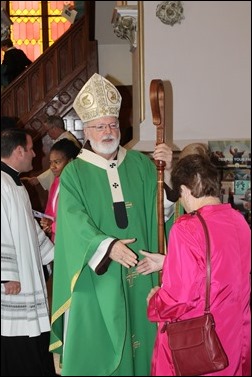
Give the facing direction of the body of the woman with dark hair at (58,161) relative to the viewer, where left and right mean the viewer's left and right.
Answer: facing the viewer and to the left of the viewer

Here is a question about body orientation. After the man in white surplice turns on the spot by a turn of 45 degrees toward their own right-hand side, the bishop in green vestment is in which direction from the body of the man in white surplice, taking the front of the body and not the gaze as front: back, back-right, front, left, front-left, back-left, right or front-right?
front

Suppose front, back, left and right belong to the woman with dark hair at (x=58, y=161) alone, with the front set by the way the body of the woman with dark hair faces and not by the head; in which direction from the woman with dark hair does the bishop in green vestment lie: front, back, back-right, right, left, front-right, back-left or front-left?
front-left

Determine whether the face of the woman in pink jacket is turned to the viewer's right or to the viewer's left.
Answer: to the viewer's left

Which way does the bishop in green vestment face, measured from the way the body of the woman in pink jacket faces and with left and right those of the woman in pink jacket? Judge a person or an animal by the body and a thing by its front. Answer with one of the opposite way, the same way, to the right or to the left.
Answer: the opposite way

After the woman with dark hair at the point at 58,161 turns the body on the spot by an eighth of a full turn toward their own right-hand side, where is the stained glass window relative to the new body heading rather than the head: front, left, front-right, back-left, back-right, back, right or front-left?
right

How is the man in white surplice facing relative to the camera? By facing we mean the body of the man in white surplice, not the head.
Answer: to the viewer's right

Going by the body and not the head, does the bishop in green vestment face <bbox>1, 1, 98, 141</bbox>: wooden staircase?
no

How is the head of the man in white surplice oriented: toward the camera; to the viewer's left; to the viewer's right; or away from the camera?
to the viewer's right

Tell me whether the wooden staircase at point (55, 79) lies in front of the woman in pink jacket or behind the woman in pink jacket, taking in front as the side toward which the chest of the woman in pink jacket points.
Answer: in front

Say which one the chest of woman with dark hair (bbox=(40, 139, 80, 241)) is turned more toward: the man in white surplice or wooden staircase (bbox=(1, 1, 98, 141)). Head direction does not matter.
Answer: the man in white surplice

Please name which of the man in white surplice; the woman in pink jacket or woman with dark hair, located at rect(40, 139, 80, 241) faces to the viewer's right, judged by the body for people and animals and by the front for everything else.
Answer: the man in white surplice

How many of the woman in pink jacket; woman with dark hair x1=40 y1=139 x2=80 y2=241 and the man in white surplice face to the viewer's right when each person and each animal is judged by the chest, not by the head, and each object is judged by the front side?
1

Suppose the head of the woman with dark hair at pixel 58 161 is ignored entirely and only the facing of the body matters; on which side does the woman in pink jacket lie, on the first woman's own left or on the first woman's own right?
on the first woman's own left

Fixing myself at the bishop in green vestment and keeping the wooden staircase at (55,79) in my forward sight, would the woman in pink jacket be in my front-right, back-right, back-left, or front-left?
back-right

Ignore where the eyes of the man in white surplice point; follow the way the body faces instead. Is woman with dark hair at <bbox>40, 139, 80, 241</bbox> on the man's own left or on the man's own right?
on the man's own left

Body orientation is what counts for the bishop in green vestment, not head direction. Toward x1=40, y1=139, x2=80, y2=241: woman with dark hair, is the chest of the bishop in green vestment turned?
no

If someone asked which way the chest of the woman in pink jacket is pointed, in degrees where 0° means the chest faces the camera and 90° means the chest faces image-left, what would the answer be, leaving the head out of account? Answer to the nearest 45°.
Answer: approximately 135°
